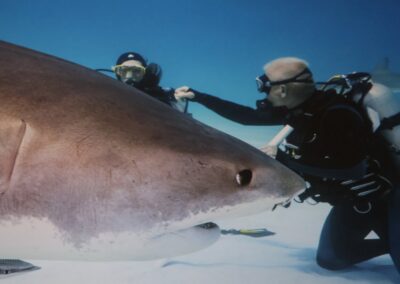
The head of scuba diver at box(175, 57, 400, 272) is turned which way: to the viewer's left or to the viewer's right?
to the viewer's left

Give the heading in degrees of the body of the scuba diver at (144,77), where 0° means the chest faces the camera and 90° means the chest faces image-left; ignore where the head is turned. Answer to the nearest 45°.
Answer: approximately 45°

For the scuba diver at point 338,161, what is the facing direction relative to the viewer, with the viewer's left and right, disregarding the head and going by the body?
facing to the left of the viewer

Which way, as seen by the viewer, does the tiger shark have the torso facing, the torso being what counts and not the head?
to the viewer's right

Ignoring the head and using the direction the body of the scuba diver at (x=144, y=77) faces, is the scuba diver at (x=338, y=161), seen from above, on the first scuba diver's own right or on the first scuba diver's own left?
on the first scuba diver's own left
